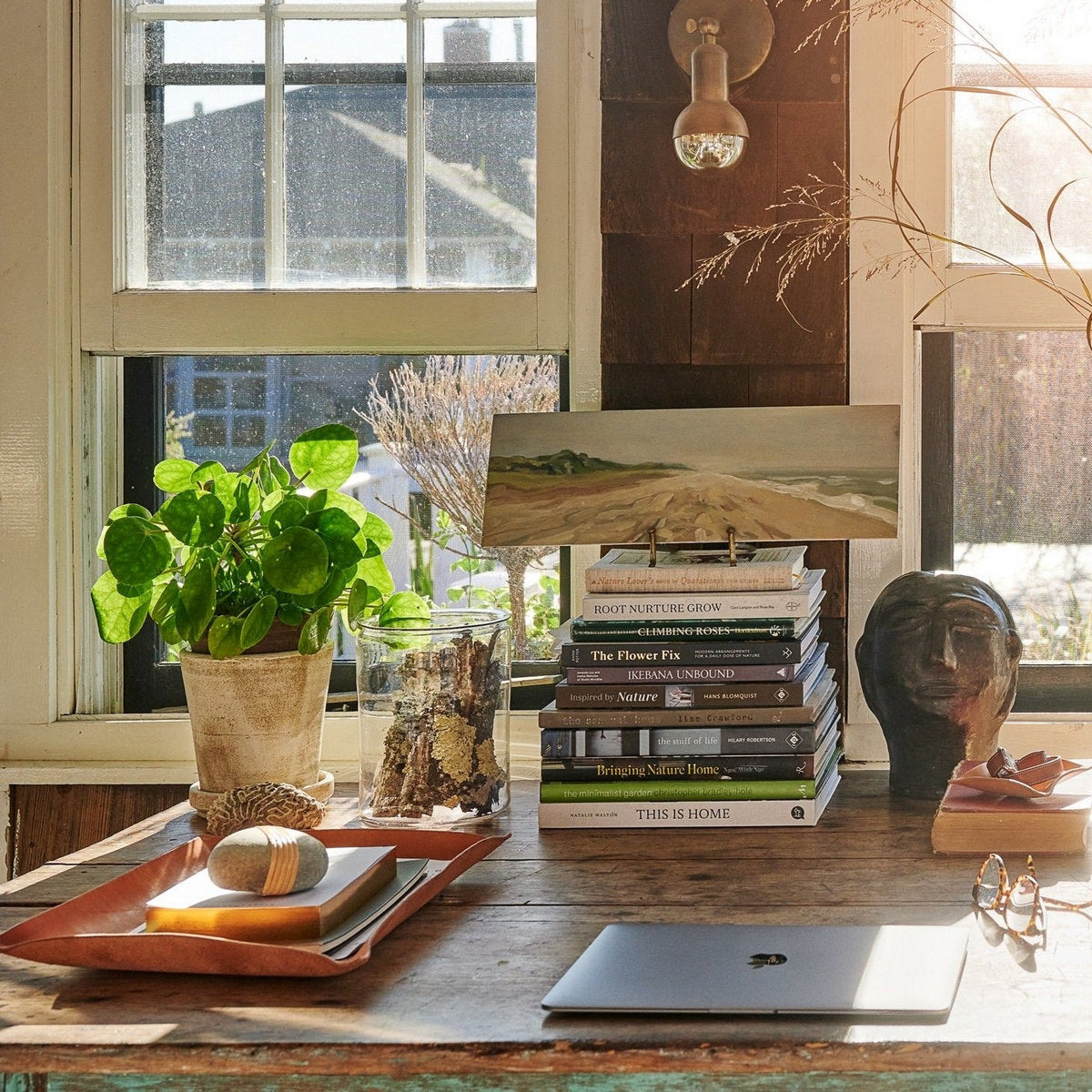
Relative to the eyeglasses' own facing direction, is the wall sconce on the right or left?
on its right

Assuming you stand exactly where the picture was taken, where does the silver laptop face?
facing the viewer

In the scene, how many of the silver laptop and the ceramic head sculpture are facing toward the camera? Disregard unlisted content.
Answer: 2

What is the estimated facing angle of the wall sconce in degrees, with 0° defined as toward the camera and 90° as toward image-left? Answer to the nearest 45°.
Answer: approximately 0°

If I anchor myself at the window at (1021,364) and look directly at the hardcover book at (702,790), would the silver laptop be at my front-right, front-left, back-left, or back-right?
front-left

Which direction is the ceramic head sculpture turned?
toward the camera

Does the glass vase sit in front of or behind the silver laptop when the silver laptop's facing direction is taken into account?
behind

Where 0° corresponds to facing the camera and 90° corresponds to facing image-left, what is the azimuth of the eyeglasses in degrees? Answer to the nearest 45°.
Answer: approximately 45°
